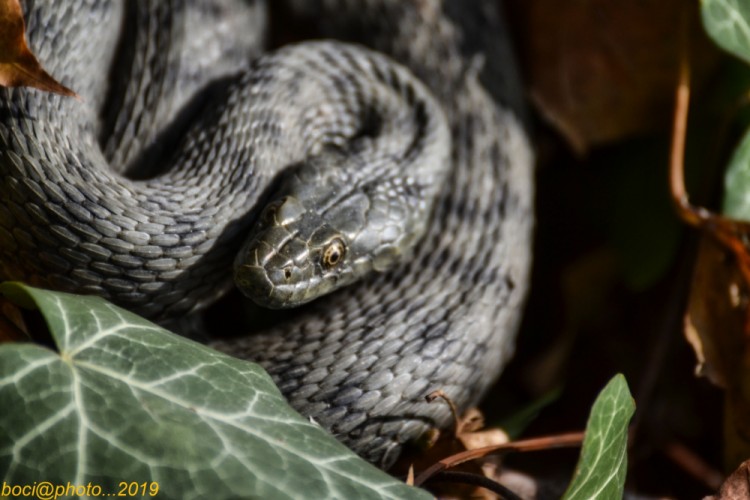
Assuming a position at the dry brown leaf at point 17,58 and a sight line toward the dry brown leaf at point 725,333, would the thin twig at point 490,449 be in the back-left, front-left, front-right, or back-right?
front-right
